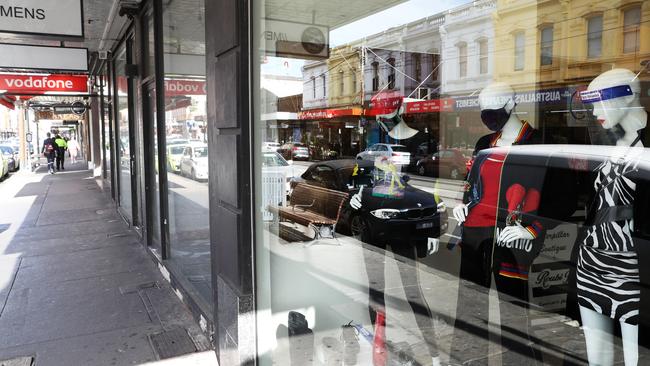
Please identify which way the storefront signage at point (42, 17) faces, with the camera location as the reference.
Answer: facing the viewer

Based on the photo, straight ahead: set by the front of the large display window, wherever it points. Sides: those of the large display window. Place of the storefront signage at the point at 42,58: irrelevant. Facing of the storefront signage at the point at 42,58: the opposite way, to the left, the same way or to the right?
to the left

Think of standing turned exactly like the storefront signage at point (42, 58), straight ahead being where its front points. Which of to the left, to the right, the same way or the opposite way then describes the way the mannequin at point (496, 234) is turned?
to the right

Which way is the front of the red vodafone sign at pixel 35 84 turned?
toward the camera

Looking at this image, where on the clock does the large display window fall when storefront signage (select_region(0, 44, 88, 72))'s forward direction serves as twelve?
The large display window is roughly at 11 o'clock from the storefront signage.

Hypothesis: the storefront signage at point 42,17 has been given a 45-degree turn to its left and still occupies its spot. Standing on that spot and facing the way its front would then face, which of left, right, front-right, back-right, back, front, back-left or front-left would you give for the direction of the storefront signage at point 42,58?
back-left

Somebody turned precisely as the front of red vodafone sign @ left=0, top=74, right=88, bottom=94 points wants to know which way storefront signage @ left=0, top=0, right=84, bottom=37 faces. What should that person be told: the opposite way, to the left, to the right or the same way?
the same way

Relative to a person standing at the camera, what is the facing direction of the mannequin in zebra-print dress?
facing the viewer and to the left of the viewer

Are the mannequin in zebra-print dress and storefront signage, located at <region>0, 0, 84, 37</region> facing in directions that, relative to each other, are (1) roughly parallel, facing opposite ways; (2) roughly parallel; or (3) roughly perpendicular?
roughly perpendicular

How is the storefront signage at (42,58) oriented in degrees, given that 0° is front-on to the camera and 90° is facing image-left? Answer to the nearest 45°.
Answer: approximately 0°
